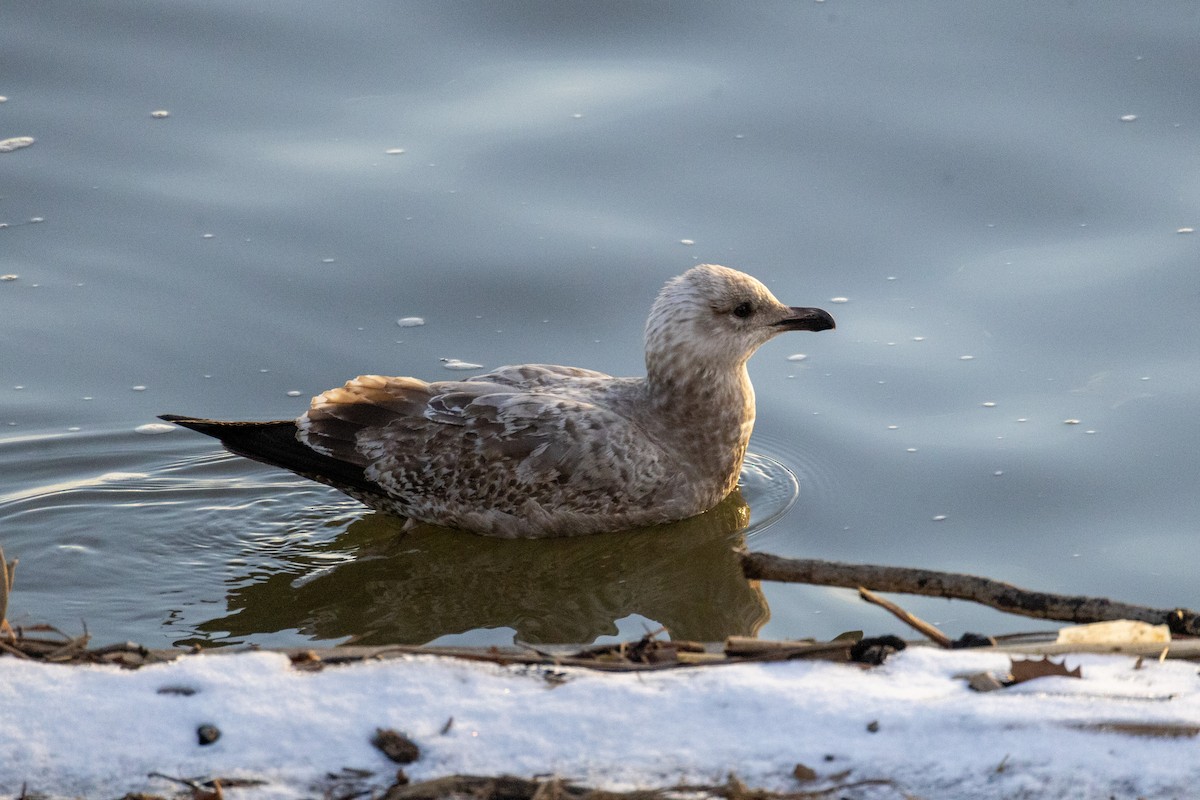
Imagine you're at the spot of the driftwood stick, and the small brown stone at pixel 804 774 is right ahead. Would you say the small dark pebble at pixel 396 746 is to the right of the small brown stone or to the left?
right

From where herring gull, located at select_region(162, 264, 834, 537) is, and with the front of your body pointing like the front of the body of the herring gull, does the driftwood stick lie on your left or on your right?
on your right

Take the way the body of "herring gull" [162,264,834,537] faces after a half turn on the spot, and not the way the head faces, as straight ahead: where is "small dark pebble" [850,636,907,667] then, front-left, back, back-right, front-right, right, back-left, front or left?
left

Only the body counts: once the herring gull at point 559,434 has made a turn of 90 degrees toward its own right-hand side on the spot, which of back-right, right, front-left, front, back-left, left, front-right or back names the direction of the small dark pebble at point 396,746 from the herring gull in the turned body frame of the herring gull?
front

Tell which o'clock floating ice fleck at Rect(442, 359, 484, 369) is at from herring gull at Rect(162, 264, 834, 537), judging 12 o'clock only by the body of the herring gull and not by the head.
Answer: The floating ice fleck is roughly at 8 o'clock from the herring gull.

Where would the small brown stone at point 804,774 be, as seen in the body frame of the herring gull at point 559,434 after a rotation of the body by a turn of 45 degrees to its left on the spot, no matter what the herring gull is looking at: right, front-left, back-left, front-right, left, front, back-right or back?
back-right

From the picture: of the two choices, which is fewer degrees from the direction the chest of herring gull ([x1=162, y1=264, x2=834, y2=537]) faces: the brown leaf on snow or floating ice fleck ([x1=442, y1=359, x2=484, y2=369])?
the brown leaf on snow

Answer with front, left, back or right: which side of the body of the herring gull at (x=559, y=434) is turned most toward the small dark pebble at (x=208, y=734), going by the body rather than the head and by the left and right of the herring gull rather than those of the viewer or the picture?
right

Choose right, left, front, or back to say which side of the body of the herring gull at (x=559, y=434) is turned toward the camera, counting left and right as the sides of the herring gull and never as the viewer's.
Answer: right
